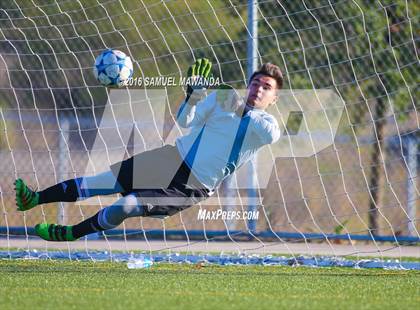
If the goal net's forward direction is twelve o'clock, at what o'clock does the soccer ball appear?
The soccer ball is roughly at 1 o'clock from the goal net.

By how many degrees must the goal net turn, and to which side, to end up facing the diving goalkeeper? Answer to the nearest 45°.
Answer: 0° — it already faces them
